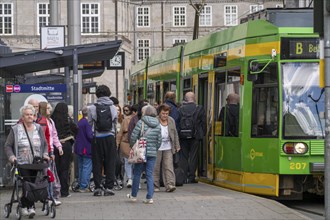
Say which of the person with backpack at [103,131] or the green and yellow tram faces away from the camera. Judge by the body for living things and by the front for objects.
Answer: the person with backpack

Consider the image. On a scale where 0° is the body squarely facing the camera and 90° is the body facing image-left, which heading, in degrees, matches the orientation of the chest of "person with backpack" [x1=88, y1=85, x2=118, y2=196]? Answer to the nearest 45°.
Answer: approximately 180°

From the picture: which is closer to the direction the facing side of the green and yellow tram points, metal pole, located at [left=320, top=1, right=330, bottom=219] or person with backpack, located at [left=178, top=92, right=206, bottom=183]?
the metal pole

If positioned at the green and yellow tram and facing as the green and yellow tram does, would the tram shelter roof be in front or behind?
behind

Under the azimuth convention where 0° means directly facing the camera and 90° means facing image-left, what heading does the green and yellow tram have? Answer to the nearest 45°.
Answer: approximately 315°
